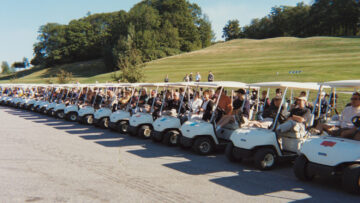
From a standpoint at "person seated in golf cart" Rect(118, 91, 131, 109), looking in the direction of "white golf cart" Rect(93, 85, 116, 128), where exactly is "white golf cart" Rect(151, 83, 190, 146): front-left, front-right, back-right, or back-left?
back-left

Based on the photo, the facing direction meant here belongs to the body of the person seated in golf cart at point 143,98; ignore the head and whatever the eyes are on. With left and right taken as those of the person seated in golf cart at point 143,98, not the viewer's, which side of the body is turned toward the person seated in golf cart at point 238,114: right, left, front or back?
left

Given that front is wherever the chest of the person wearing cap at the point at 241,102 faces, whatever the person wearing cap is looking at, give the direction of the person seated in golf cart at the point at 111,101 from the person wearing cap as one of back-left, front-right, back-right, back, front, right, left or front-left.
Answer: right

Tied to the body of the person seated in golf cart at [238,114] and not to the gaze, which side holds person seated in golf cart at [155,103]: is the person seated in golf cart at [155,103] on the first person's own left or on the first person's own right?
on the first person's own right

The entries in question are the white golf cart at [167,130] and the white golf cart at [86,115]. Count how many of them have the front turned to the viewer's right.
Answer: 0

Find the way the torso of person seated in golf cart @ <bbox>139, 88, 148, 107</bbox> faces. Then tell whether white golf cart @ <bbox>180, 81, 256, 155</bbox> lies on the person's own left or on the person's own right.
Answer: on the person's own left

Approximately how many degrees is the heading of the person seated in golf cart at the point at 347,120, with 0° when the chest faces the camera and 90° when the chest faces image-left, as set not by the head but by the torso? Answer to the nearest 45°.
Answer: approximately 45°
